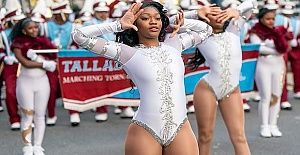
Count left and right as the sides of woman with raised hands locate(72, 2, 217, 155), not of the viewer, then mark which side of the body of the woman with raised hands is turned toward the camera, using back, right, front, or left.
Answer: front

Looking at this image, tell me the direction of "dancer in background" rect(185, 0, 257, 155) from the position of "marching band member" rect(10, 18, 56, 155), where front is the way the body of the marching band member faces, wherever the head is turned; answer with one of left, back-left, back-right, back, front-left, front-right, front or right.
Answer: front-left

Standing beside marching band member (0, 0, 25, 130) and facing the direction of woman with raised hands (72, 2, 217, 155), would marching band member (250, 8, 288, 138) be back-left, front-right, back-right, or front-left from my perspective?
front-left

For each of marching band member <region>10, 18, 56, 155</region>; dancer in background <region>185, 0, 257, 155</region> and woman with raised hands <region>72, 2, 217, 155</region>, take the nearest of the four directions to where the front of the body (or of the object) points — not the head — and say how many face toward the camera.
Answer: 3

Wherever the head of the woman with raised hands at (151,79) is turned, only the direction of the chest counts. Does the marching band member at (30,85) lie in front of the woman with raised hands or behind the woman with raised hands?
behind

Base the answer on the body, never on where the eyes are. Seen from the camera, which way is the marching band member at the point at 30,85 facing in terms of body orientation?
toward the camera

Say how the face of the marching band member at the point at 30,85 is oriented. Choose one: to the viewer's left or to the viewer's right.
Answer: to the viewer's right

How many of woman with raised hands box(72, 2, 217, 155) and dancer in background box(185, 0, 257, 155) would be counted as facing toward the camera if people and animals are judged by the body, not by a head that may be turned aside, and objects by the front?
2

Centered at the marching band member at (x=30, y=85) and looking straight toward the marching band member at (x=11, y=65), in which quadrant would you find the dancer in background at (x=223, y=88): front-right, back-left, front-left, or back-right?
back-right

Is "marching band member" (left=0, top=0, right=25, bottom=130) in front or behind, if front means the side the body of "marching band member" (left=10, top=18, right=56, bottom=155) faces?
behind

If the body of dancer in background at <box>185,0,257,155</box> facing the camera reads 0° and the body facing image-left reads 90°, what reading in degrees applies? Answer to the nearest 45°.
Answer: approximately 0°
